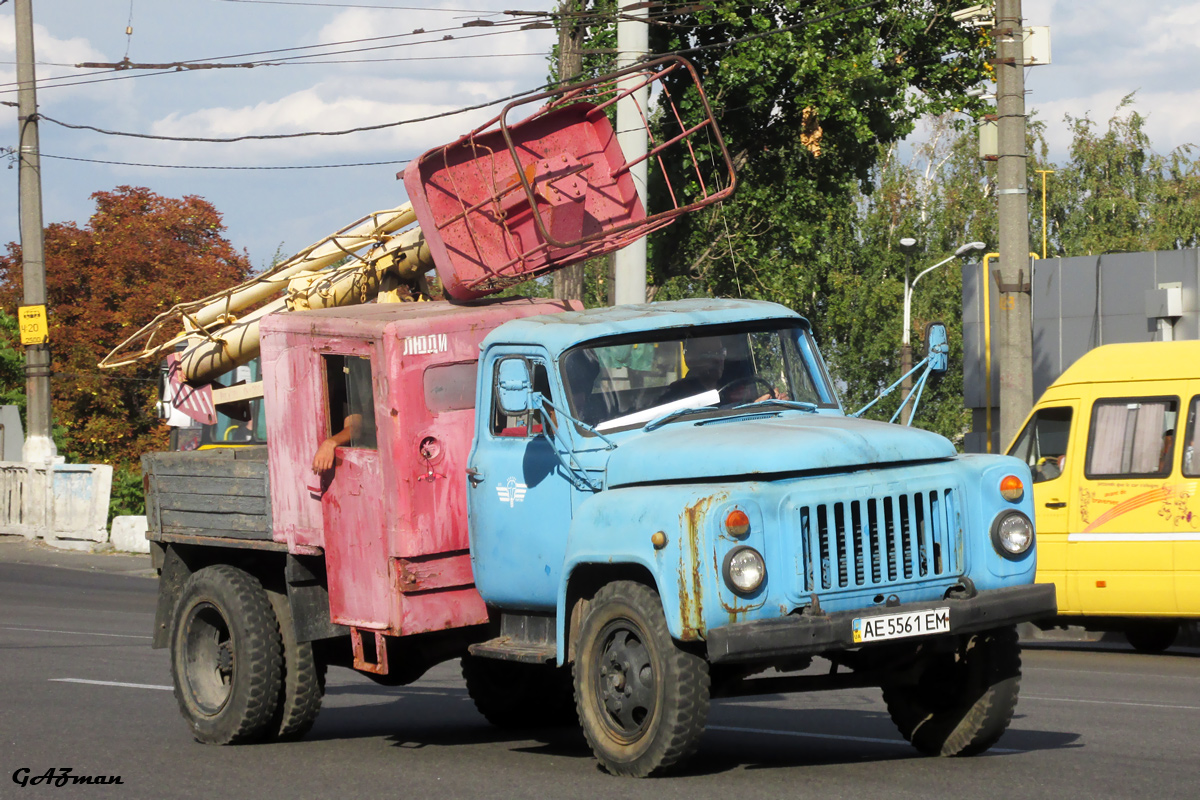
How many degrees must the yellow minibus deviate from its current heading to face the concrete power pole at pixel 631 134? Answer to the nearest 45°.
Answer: approximately 45° to its right

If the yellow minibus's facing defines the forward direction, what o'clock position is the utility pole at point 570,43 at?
The utility pole is roughly at 1 o'clock from the yellow minibus.

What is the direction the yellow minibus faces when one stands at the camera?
facing to the left of the viewer

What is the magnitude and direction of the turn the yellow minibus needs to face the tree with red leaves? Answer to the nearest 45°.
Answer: approximately 45° to its right

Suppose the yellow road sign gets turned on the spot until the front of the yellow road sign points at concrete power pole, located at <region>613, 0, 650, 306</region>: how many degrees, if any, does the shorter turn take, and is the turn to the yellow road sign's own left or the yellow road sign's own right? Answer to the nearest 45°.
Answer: approximately 45° to the yellow road sign's own left

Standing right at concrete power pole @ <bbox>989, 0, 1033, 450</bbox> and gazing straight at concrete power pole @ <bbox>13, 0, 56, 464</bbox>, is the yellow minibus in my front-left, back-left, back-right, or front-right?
back-left

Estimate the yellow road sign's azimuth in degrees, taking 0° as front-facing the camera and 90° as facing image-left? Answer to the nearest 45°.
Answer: approximately 0°

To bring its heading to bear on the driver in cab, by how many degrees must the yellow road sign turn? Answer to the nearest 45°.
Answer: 0° — it already faces them

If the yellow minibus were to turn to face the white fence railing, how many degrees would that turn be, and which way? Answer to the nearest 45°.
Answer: approximately 45° to its right

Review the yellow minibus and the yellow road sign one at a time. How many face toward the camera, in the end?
1
